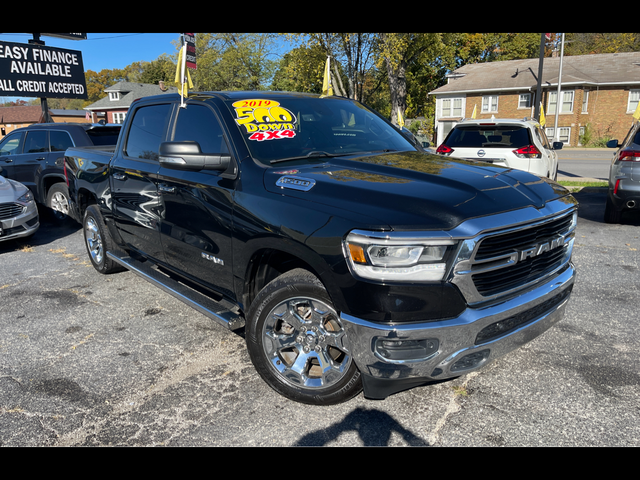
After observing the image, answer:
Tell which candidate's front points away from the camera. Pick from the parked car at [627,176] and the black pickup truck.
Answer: the parked car

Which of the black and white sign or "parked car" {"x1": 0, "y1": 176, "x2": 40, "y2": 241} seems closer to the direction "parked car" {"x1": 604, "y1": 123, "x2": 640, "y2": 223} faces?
the black and white sign

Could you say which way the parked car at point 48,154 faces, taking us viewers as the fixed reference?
facing away from the viewer and to the left of the viewer

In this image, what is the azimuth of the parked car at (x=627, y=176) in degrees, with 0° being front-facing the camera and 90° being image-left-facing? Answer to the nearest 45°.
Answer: approximately 180°

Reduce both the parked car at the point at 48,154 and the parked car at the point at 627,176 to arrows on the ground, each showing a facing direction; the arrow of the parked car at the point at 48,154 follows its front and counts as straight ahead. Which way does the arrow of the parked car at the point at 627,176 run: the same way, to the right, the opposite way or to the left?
to the right

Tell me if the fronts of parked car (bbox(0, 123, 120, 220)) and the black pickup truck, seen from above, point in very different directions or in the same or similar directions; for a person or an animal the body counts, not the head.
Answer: very different directions

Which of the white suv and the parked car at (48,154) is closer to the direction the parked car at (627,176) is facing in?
the white suv

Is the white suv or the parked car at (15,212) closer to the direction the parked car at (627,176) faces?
the white suv

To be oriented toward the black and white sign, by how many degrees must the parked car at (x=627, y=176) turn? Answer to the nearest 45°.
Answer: approximately 90° to its left

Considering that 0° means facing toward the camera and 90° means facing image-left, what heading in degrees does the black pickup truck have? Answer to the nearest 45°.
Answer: approximately 315°

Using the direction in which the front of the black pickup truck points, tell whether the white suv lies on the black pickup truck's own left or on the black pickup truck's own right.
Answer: on the black pickup truck's own left
